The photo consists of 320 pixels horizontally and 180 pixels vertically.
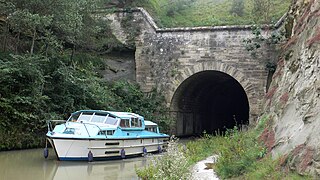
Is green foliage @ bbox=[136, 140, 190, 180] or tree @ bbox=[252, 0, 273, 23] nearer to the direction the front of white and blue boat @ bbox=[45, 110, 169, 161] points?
the green foliage

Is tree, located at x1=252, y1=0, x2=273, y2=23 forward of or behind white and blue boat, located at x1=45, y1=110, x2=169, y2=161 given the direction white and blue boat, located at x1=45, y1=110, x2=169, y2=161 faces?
behind

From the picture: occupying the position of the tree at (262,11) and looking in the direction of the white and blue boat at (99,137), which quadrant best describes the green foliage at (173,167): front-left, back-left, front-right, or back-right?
front-left
